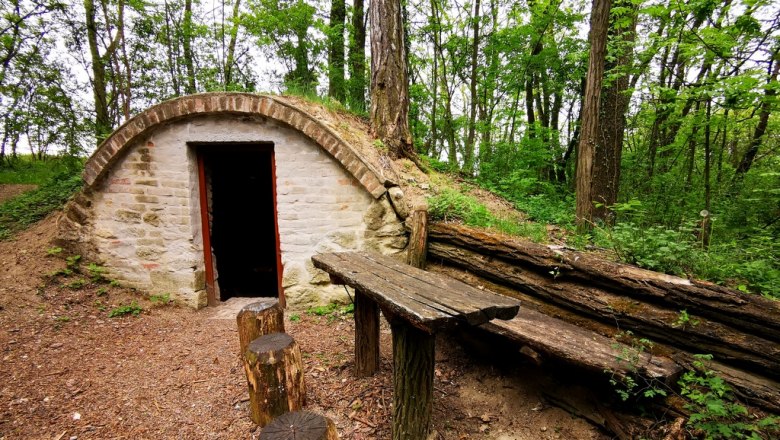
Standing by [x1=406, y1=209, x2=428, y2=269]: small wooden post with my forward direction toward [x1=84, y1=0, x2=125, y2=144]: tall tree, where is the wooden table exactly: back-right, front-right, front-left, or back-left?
back-left

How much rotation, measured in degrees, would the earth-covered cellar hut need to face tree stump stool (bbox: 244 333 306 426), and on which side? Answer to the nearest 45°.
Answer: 0° — it already faces it

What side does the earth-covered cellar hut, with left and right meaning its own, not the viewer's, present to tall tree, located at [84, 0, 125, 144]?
back

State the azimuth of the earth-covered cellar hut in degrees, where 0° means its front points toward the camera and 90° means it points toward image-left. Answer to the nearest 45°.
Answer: approximately 0°

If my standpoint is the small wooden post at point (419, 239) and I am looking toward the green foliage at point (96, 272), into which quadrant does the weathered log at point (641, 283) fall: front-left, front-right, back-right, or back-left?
back-left

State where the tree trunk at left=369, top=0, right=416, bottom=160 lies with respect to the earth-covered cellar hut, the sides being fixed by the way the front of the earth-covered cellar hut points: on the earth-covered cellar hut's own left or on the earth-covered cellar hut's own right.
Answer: on the earth-covered cellar hut's own left

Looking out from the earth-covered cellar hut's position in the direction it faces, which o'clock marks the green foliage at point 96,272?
The green foliage is roughly at 4 o'clock from the earth-covered cellar hut.

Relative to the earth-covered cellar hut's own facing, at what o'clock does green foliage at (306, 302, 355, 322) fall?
The green foliage is roughly at 10 o'clock from the earth-covered cellar hut.
